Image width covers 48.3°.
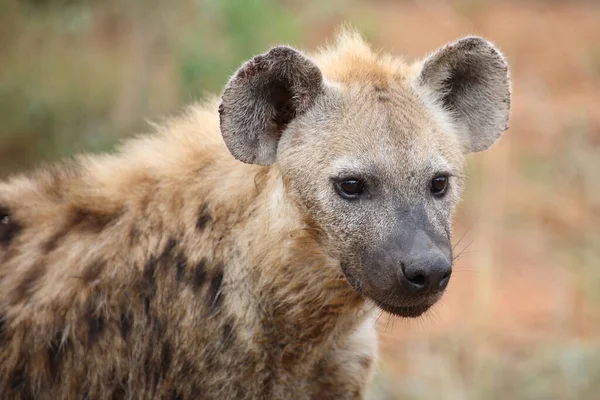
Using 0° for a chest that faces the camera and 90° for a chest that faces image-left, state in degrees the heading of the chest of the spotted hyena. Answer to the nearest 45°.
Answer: approximately 315°
